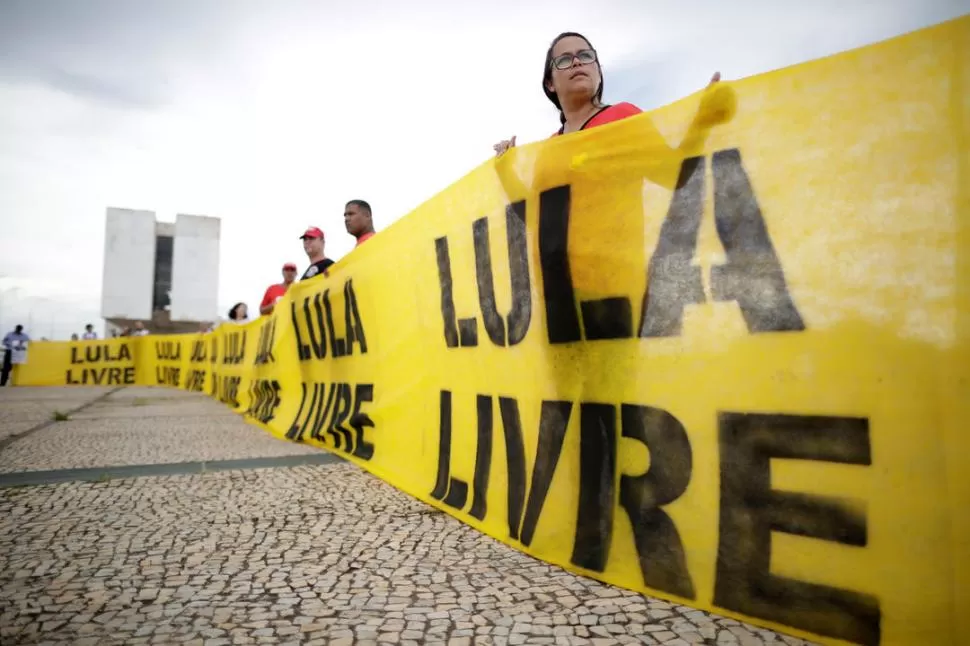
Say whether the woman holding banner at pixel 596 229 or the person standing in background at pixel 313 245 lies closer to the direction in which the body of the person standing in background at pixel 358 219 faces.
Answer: the woman holding banner

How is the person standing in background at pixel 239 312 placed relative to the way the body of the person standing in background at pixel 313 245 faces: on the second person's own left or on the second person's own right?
on the second person's own right

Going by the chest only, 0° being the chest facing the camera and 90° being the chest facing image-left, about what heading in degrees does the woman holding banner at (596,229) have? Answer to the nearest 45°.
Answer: approximately 0°

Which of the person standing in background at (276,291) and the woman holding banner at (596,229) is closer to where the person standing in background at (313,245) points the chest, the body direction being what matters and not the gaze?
the woman holding banner

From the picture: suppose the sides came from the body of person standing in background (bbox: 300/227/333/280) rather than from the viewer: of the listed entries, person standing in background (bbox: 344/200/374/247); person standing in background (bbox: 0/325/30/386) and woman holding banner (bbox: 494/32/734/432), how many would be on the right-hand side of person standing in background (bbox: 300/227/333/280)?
1

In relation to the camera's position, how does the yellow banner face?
facing the viewer and to the left of the viewer

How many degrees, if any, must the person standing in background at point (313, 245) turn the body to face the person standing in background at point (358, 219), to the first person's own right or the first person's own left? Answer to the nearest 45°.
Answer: approximately 45° to the first person's own left

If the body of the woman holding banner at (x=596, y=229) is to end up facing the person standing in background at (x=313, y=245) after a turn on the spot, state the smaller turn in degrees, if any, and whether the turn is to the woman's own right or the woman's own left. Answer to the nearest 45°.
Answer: approximately 135° to the woman's own right

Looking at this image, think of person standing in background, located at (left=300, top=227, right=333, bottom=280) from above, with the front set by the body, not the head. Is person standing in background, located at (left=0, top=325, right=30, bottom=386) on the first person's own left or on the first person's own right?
on the first person's own right

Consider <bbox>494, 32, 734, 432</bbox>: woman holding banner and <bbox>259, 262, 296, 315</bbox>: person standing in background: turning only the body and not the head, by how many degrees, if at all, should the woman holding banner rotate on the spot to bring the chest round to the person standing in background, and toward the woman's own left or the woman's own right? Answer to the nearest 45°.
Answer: approximately 135° to the woman's own right

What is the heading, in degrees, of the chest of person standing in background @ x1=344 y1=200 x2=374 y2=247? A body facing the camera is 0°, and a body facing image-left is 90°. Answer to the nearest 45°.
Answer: approximately 45°

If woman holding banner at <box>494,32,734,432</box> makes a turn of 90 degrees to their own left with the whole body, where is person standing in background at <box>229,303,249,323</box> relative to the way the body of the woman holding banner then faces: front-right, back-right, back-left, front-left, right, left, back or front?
back-left
